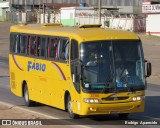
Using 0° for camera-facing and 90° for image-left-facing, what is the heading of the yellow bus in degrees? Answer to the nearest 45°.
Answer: approximately 315°
